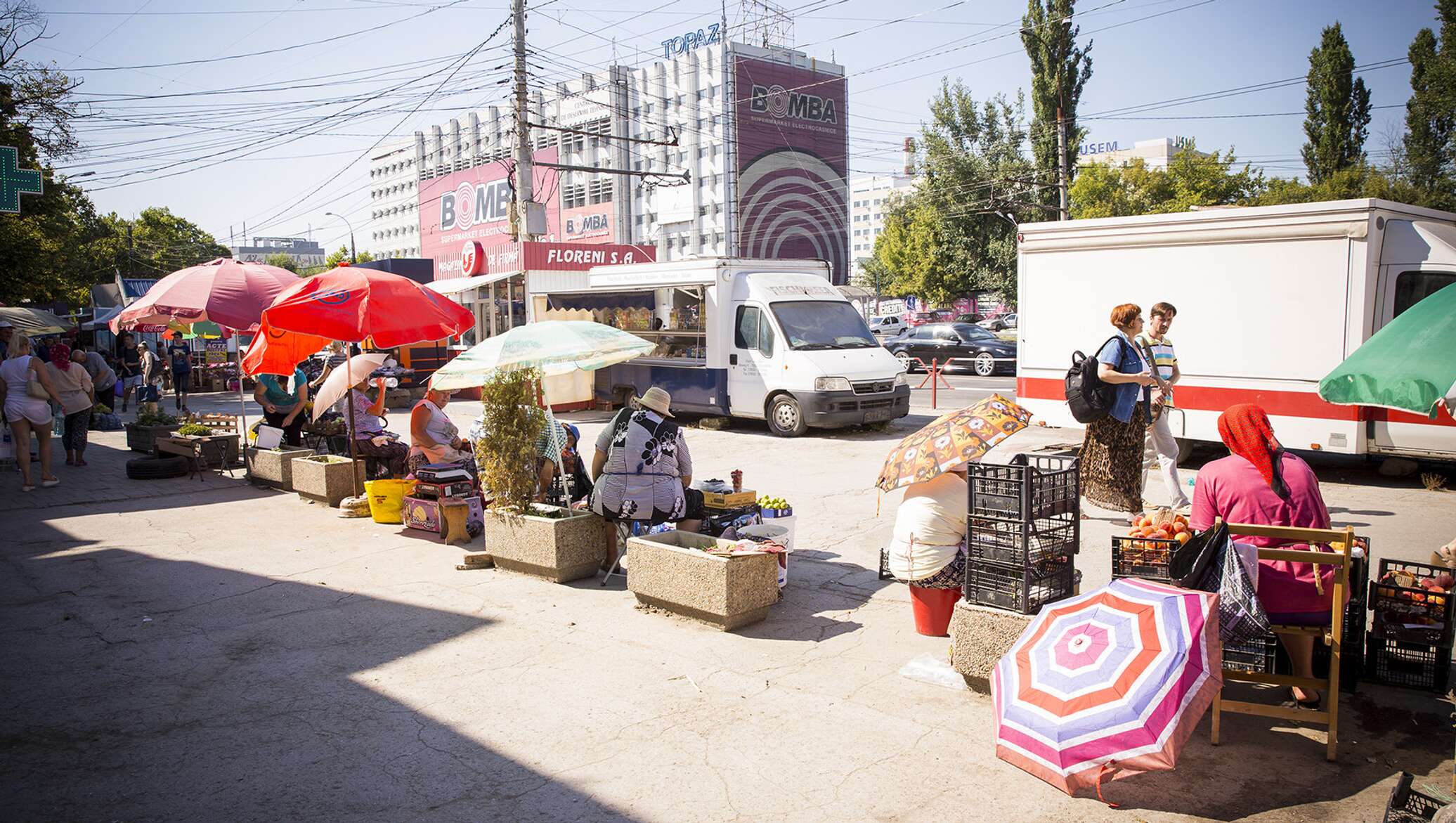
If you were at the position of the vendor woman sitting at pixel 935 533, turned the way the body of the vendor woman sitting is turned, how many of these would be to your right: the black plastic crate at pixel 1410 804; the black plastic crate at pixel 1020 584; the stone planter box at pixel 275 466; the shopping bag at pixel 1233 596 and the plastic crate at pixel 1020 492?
4

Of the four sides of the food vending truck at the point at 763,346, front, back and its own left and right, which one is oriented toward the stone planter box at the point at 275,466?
right

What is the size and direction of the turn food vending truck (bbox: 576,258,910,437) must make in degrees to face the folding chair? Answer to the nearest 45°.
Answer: approximately 45° to its right

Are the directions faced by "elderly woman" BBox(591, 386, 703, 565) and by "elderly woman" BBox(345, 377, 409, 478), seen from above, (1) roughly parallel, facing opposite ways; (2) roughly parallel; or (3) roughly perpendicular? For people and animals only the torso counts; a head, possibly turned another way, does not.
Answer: roughly perpendicular

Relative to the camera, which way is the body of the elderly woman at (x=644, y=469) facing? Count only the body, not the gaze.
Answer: away from the camera

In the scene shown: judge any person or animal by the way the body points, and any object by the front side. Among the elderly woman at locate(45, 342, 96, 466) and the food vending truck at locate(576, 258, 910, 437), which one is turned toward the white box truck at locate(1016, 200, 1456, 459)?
the food vending truck

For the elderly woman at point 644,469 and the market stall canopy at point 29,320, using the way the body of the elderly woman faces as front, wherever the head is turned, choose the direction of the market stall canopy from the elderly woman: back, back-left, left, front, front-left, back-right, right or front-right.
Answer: front-left

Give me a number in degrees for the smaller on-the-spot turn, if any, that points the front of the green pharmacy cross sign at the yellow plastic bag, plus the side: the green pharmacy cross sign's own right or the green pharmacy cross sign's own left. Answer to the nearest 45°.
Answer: approximately 45° to the green pharmacy cross sign's own left

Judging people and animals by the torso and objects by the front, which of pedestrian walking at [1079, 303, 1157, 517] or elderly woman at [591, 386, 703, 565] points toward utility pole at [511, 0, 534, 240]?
the elderly woman
